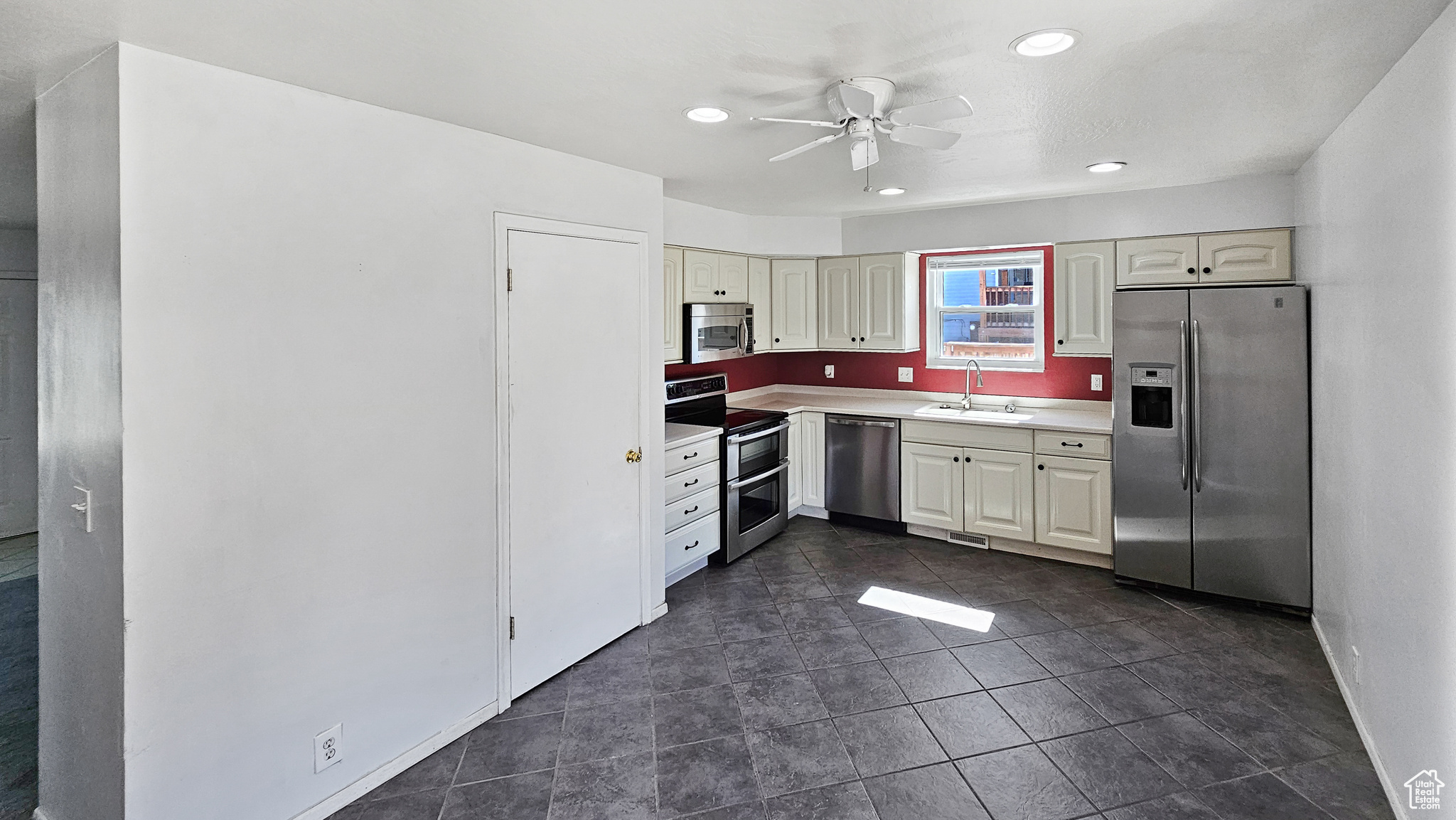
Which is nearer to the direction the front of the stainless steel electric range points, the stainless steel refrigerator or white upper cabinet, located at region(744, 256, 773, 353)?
the stainless steel refrigerator

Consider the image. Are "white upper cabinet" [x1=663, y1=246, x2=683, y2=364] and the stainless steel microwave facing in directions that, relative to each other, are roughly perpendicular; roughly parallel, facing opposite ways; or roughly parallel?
roughly parallel

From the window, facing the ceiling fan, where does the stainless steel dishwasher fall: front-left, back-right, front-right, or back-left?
front-right

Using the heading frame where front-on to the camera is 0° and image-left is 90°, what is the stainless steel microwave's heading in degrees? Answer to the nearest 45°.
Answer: approximately 315°

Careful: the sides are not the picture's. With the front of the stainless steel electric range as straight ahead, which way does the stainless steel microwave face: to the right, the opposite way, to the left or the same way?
the same way

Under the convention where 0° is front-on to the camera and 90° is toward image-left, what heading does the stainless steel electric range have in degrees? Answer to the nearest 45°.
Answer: approximately 315°

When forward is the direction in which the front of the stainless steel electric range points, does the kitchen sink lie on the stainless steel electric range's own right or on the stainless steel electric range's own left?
on the stainless steel electric range's own left

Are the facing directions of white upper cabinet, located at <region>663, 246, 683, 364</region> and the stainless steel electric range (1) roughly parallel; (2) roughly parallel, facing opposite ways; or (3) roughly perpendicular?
roughly parallel

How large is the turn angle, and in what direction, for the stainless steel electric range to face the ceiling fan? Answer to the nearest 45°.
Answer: approximately 45° to its right

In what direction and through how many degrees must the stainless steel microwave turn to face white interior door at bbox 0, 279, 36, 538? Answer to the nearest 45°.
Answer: approximately 135° to its right

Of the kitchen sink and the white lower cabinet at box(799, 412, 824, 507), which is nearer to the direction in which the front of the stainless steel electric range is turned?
the kitchen sink

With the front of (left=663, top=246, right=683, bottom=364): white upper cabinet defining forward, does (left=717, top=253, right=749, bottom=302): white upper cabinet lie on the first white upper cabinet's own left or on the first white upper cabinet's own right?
on the first white upper cabinet's own left

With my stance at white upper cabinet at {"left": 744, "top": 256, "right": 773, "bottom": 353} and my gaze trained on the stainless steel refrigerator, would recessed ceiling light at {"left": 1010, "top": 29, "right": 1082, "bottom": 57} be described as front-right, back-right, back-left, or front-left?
front-right

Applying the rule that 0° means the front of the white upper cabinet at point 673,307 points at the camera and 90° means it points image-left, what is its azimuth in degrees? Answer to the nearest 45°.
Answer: approximately 315°
